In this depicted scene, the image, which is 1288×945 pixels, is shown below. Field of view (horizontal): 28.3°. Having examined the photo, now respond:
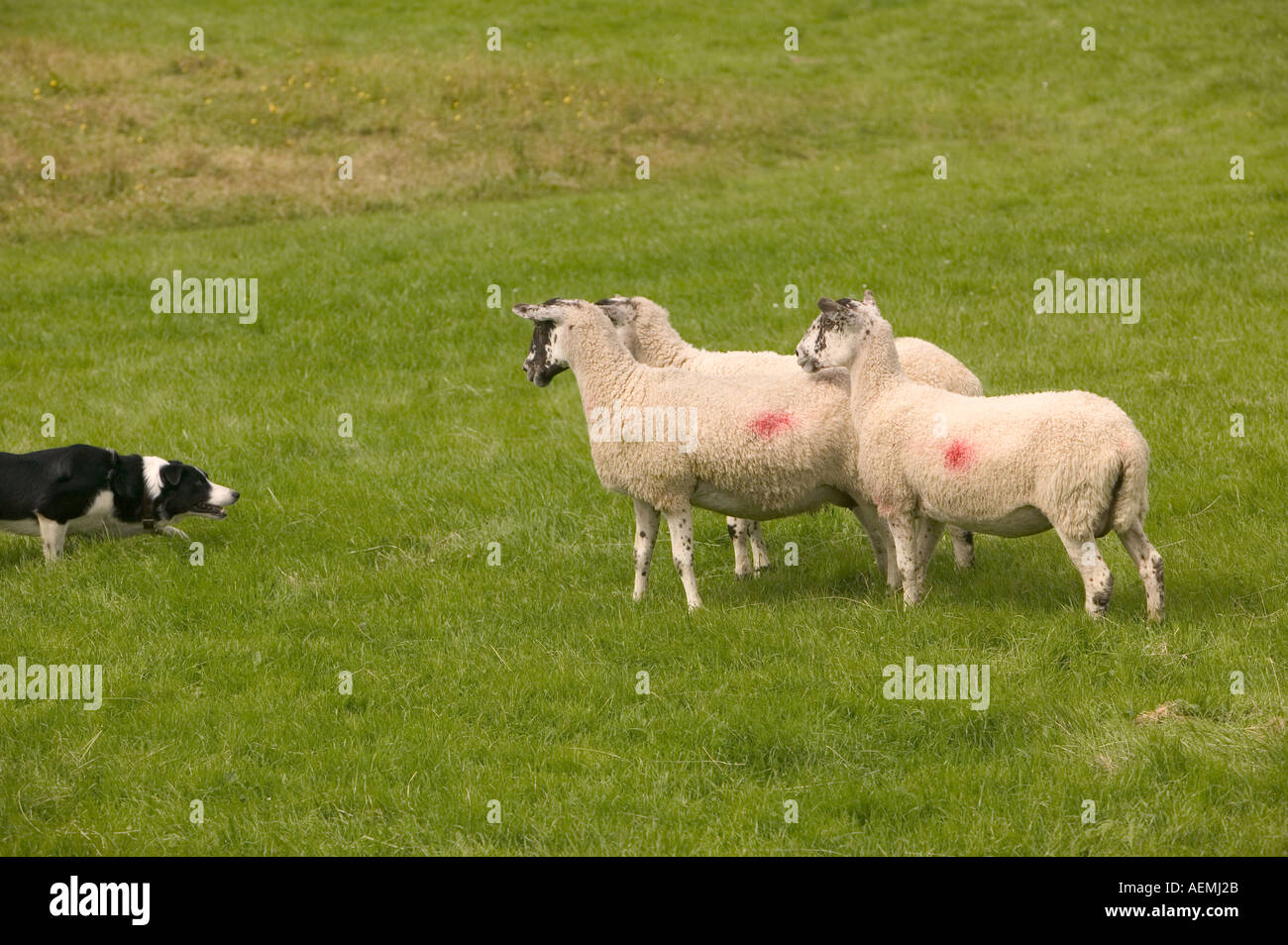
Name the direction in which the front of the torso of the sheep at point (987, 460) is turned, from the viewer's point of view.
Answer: to the viewer's left

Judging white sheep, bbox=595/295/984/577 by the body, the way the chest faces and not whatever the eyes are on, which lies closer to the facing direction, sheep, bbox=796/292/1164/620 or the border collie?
the border collie

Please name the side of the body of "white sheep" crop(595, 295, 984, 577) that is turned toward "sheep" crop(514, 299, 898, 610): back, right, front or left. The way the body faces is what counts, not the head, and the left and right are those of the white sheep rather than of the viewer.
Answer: left

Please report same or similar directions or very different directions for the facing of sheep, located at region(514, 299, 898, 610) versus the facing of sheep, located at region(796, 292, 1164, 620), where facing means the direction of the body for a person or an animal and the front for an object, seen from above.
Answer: same or similar directions

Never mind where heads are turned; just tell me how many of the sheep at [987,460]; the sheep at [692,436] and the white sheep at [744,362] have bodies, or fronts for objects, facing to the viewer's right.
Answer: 0

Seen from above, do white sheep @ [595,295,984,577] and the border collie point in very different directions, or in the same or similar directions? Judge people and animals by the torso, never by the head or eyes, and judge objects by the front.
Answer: very different directions

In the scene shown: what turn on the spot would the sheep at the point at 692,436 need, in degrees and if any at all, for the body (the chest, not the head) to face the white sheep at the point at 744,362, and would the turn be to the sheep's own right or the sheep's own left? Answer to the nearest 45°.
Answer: approximately 90° to the sheep's own right

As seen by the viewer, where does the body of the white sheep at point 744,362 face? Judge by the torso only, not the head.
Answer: to the viewer's left

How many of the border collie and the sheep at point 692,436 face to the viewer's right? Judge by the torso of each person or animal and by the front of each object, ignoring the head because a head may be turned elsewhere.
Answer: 1

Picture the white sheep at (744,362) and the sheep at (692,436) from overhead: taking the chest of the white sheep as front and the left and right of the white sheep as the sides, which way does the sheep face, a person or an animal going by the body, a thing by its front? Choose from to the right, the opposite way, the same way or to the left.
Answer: the same way

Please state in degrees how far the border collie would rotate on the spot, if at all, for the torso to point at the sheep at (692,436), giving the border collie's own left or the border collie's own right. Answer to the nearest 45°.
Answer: approximately 45° to the border collie's own right

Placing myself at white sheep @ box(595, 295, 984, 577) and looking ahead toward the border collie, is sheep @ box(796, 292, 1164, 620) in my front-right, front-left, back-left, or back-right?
back-left

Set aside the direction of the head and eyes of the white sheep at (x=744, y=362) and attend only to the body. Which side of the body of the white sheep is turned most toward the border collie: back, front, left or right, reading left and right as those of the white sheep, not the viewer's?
front

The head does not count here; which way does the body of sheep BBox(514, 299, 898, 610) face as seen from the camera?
to the viewer's left

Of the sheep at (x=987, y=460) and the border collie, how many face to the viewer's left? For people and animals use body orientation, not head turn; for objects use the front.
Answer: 1

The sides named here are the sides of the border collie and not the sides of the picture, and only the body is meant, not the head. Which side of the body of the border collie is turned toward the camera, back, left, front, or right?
right
